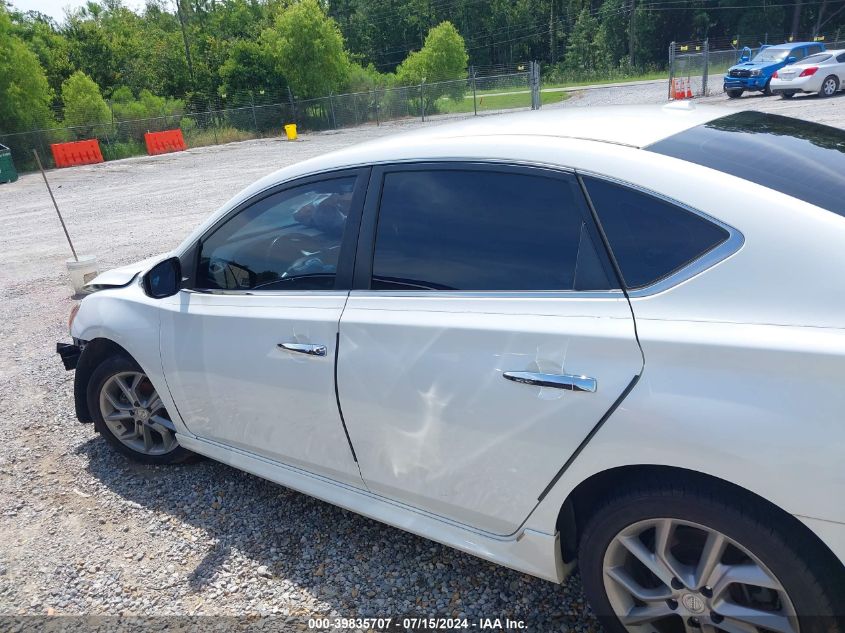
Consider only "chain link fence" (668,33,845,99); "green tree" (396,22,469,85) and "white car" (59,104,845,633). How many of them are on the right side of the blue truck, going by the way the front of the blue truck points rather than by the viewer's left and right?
2

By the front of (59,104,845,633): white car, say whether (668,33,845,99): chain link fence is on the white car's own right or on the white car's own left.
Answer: on the white car's own right

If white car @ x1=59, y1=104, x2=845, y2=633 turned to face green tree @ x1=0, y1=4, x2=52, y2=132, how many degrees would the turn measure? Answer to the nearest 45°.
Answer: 0° — it already faces it

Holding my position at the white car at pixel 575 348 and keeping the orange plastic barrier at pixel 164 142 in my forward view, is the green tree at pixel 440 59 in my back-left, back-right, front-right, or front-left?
front-right

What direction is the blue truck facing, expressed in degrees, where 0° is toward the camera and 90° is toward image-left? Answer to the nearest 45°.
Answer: approximately 45°

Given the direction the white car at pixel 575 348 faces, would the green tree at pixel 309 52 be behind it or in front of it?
in front

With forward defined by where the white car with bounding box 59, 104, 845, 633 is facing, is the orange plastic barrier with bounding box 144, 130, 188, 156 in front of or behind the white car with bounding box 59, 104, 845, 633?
in front

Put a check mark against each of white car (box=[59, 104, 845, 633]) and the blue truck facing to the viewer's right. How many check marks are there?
0

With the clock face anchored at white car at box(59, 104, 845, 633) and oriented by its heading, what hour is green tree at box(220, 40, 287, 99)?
The green tree is roughly at 1 o'clock from the white car.

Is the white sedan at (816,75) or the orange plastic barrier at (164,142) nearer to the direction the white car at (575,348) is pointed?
the orange plastic barrier

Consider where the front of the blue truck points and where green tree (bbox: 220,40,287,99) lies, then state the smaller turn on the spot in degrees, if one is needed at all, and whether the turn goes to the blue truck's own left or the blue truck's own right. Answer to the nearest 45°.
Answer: approximately 45° to the blue truck's own right

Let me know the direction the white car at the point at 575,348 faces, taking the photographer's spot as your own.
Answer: facing away from the viewer and to the left of the viewer

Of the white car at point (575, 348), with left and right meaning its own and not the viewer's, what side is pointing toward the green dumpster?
front

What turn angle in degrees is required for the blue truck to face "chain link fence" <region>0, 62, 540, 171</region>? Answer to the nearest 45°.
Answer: approximately 45° to its right

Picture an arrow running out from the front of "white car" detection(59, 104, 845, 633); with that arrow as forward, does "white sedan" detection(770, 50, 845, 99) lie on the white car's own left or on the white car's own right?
on the white car's own right

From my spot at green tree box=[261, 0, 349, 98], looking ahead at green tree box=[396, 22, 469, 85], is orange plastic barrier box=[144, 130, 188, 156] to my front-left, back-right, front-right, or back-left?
back-right

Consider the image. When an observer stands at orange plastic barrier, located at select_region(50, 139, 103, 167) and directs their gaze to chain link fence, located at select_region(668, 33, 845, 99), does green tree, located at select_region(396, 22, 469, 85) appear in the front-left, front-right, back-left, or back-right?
front-left

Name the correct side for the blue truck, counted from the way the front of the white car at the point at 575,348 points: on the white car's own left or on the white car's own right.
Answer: on the white car's own right
